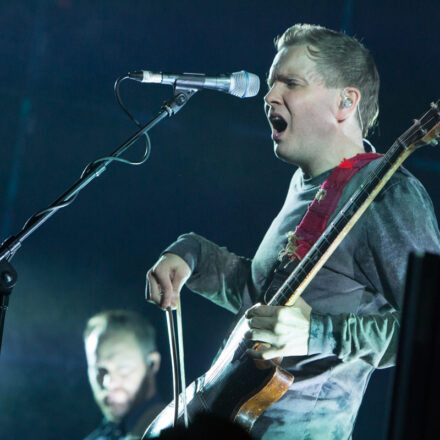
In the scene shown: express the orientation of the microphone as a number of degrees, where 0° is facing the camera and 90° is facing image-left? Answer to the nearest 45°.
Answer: approximately 270°

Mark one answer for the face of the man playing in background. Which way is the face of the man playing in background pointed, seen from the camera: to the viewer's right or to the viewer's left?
to the viewer's left

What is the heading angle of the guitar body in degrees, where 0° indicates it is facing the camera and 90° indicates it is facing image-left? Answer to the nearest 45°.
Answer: approximately 45°

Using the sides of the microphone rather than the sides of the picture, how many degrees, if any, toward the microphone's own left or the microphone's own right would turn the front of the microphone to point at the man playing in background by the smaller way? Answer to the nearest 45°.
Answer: approximately 90° to the microphone's own left

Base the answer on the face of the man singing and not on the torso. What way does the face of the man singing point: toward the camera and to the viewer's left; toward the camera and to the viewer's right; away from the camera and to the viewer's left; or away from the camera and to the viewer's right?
toward the camera and to the viewer's left
